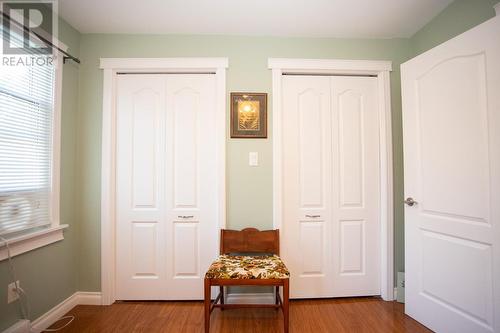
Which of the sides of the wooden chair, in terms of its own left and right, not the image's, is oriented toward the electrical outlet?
right

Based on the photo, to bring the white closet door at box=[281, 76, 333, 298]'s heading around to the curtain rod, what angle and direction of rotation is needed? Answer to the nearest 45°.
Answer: approximately 45° to its right

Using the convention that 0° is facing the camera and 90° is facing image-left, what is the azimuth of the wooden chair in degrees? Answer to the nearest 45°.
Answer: approximately 0°
